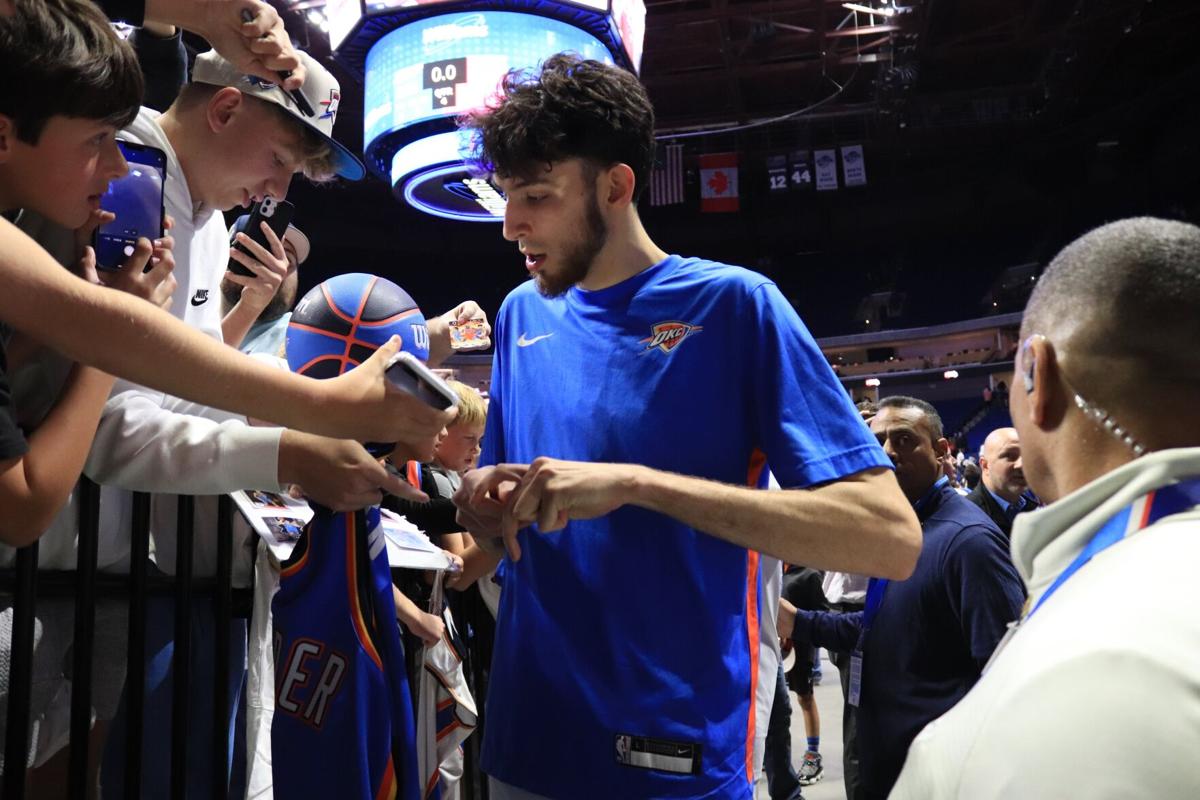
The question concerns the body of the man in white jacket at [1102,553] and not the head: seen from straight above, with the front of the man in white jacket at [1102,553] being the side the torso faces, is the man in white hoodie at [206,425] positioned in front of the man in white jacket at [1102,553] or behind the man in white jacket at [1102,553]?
in front

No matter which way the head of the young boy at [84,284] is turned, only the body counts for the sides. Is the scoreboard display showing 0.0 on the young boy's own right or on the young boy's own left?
on the young boy's own left

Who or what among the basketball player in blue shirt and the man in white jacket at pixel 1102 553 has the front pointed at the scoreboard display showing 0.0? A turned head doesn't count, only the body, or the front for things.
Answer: the man in white jacket

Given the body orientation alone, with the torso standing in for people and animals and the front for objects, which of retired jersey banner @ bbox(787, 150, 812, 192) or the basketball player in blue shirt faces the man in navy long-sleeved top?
the retired jersey banner

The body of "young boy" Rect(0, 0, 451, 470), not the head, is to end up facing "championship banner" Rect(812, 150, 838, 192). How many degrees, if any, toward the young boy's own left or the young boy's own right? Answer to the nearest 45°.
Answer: approximately 45° to the young boy's own left

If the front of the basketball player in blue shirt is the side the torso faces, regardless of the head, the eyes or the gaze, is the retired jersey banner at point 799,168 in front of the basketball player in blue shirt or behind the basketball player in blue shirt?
behind

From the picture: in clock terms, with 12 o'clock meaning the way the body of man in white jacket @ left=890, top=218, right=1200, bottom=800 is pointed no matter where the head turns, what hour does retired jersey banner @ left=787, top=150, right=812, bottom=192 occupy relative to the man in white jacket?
The retired jersey banner is roughly at 1 o'clock from the man in white jacket.

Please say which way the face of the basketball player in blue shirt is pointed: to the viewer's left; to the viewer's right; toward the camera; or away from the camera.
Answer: to the viewer's left

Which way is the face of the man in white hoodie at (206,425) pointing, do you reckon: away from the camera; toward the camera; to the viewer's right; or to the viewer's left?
to the viewer's right
